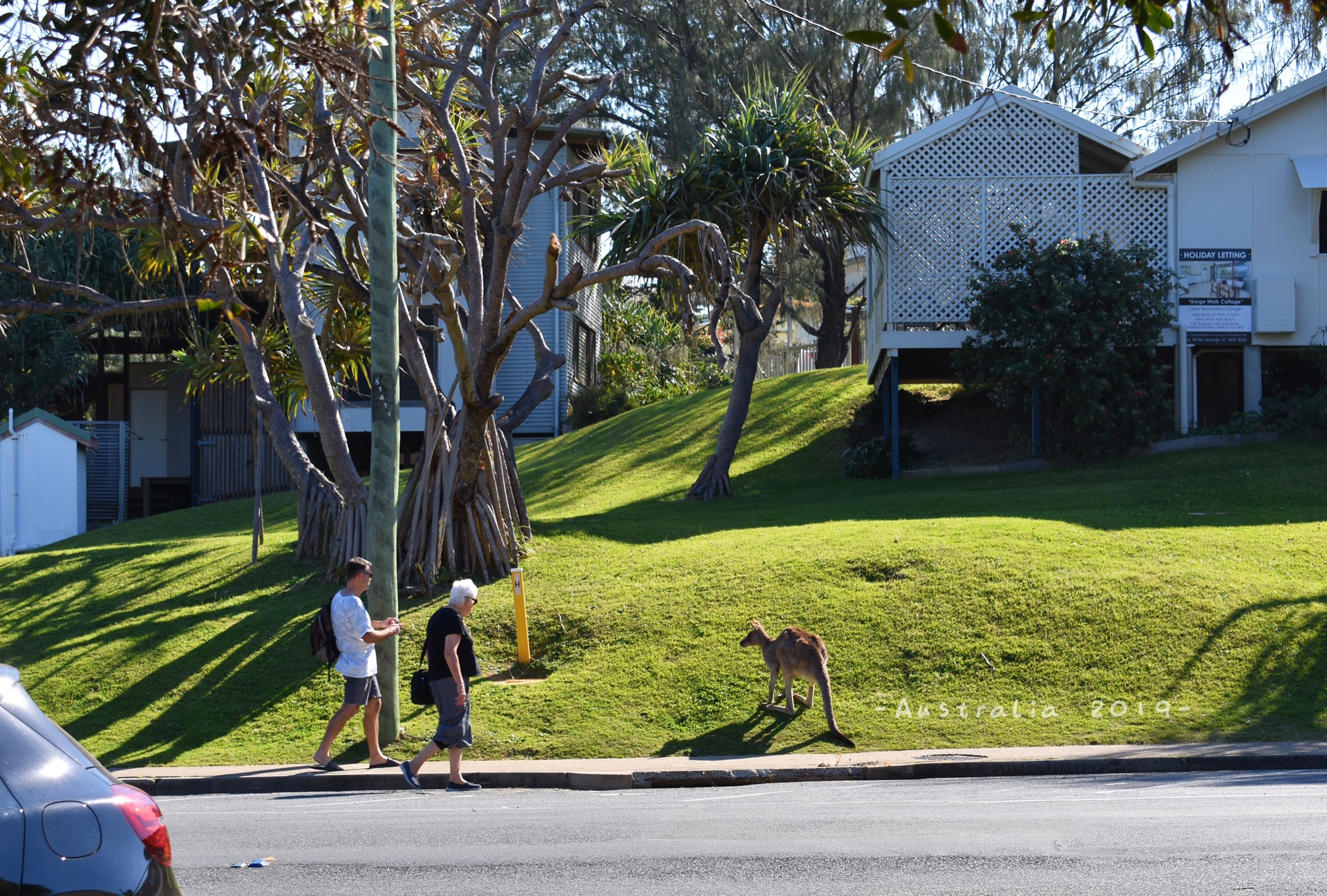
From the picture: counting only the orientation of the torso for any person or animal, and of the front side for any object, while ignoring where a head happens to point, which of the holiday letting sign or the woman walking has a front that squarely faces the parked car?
the holiday letting sign

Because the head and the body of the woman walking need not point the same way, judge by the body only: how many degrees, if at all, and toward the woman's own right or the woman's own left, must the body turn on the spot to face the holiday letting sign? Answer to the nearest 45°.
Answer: approximately 45° to the woman's own left

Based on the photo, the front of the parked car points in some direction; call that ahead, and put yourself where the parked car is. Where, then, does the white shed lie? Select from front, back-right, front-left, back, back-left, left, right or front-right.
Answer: right

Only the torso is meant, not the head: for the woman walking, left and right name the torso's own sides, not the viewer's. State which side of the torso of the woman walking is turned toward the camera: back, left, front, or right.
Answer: right

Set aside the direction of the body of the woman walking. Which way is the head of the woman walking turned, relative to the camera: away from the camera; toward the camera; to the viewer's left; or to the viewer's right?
to the viewer's right

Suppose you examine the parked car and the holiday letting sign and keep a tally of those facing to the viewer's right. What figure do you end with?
0

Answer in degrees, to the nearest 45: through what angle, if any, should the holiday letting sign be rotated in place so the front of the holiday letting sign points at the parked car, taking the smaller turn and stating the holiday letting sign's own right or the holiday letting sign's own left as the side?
0° — it already faces it

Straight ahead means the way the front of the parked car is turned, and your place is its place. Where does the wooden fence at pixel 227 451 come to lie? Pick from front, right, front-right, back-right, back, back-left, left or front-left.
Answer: right

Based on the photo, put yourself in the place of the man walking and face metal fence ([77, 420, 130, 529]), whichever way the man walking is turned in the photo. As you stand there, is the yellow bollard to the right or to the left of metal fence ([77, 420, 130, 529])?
right

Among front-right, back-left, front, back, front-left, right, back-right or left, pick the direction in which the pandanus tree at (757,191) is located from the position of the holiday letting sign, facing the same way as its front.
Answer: front-right

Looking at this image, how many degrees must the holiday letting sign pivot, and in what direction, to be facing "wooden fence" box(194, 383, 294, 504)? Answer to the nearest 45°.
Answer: approximately 90° to its right

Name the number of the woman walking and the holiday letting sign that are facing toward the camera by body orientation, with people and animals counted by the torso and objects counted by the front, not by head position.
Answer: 1

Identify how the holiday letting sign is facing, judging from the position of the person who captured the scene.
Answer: facing the viewer

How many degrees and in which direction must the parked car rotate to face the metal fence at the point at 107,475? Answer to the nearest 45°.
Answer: approximately 90° to its right
